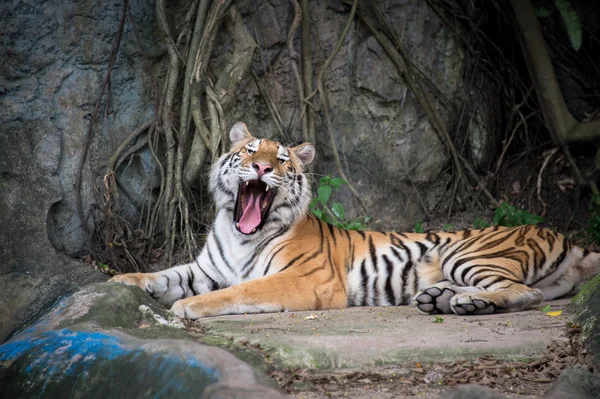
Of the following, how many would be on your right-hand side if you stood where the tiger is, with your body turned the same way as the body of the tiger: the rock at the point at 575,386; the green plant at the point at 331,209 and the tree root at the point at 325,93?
2

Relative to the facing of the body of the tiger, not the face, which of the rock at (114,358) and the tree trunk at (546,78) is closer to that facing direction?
the rock

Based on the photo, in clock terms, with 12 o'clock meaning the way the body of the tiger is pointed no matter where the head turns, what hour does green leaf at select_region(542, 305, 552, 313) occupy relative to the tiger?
The green leaf is roughly at 7 o'clock from the tiger.

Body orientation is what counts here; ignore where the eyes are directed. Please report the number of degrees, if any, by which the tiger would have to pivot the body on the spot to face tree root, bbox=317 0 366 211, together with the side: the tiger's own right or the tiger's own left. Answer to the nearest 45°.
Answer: approximately 90° to the tiger's own right

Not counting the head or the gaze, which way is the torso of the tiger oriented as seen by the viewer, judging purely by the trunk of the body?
to the viewer's left

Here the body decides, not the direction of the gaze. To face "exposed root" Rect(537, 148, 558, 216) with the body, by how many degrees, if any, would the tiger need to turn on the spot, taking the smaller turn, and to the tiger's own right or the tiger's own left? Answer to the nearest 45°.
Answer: approximately 135° to the tiger's own right

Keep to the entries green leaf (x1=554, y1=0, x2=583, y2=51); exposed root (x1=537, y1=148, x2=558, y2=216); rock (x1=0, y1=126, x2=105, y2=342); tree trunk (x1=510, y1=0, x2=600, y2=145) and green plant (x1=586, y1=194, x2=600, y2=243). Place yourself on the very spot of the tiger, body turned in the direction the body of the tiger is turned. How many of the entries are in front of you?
1

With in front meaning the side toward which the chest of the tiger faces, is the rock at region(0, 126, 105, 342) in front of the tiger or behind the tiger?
in front

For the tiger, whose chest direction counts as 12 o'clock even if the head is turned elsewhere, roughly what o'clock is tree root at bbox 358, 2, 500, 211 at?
The tree root is roughly at 4 o'clock from the tiger.

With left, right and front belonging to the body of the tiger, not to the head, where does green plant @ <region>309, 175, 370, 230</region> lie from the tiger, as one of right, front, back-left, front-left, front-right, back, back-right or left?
right

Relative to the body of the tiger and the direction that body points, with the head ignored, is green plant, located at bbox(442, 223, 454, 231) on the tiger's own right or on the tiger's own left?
on the tiger's own right

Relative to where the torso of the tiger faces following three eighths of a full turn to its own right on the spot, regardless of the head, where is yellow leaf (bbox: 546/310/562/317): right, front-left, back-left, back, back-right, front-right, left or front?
right

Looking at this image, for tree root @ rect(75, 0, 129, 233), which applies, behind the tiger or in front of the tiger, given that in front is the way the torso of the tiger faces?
in front
